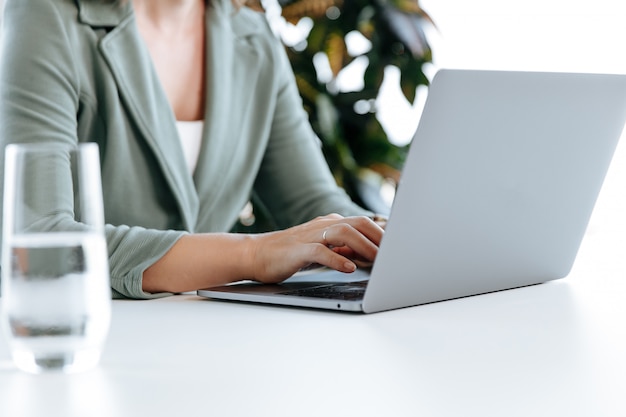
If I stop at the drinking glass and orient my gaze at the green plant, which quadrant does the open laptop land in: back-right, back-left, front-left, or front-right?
front-right

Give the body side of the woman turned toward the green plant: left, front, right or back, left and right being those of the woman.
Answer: left

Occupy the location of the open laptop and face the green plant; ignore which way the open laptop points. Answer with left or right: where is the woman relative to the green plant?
left

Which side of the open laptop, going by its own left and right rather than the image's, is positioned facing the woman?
front

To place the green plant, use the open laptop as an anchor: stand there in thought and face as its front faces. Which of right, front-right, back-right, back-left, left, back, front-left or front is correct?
front-right

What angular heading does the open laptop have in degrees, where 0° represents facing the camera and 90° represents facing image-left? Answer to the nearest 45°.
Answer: approximately 135°

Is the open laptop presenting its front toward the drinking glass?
no

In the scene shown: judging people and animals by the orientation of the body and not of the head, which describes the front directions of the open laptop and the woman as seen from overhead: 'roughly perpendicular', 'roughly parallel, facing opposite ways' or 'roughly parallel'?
roughly parallel, facing opposite ways

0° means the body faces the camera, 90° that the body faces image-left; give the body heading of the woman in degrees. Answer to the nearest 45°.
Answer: approximately 315°
